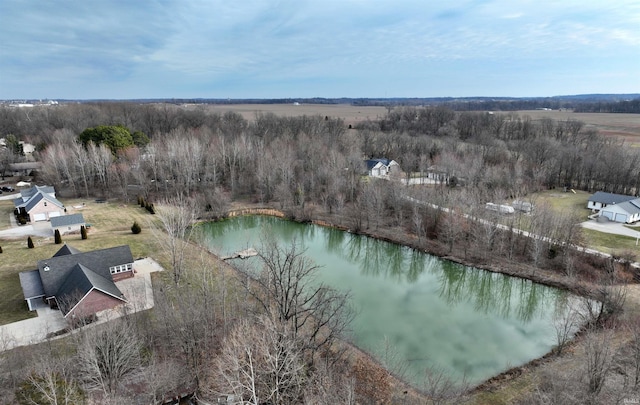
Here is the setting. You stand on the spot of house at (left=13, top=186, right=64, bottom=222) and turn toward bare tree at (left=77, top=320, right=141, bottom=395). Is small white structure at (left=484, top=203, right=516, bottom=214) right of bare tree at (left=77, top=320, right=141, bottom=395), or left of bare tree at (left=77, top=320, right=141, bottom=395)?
left

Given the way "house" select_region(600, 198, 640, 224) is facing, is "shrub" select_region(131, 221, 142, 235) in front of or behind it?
in front

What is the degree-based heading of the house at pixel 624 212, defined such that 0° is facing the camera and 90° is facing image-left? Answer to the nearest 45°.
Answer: approximately 45°

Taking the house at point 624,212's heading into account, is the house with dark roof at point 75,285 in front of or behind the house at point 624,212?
in front
